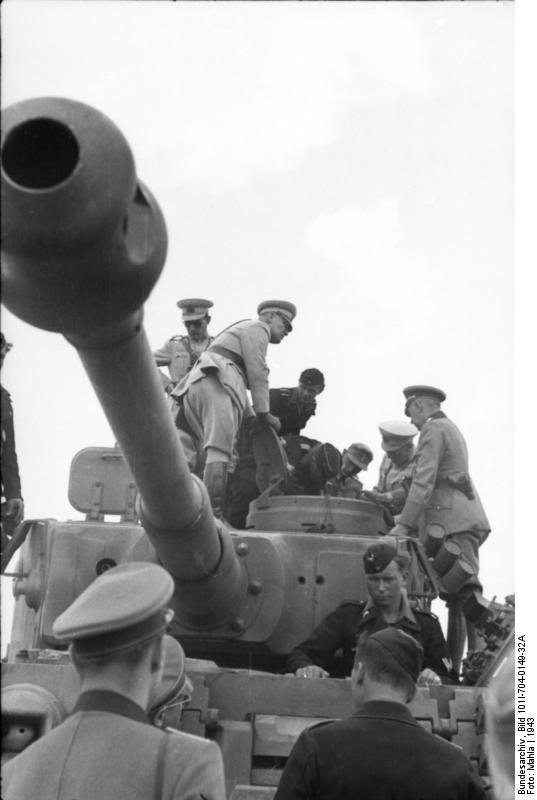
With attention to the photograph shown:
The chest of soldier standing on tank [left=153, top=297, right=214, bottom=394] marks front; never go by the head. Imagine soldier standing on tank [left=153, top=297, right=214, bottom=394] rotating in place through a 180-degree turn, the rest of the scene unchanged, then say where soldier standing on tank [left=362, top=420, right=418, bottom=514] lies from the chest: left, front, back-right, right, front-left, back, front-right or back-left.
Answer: right

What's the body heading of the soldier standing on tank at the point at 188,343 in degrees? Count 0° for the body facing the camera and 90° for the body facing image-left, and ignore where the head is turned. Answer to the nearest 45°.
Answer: approximately 0°

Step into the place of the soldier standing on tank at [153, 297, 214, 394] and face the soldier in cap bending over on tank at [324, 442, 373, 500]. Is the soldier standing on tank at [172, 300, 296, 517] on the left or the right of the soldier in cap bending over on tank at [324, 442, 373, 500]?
right

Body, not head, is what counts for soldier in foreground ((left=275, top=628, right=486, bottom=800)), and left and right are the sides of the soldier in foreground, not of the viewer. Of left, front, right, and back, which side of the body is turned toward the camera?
back

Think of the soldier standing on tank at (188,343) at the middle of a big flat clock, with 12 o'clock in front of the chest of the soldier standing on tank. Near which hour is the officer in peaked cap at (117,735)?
The officer in peaked cap is roughly at 12 o'clock from the soldier standing on tank.

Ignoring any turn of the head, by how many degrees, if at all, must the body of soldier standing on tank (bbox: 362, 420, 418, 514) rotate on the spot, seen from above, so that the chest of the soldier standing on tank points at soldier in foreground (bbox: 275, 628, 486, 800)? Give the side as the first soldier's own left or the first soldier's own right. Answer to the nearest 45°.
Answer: approximately 45° to the first soldier's own left

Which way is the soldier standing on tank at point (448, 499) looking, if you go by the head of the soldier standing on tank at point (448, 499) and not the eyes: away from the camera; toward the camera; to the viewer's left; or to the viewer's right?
to the viewer's left

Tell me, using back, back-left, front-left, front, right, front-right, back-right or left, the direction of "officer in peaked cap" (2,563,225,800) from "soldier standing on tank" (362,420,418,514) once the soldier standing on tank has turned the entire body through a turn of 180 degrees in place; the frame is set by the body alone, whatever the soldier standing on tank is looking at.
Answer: back-right

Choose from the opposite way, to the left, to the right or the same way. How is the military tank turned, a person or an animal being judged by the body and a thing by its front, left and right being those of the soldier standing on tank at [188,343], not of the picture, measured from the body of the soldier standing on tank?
the same way

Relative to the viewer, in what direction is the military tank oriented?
toward the camera

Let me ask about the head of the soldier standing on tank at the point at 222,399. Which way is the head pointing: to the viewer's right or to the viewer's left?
to the viewer's right

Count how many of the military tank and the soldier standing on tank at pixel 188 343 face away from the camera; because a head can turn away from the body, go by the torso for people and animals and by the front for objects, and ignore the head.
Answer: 0
